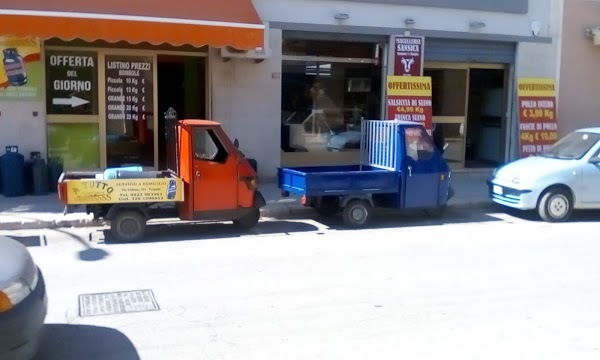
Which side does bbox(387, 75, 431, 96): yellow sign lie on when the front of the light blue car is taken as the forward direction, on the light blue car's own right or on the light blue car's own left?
on the light blue car's own right

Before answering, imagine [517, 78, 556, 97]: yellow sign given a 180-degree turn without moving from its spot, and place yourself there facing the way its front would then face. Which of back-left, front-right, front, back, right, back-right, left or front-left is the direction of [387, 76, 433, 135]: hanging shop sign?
back-left

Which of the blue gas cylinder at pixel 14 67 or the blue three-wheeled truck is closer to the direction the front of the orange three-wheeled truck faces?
the blue three-wheeled truck

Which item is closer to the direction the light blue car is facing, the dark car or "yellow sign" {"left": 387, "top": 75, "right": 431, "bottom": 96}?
the dark car

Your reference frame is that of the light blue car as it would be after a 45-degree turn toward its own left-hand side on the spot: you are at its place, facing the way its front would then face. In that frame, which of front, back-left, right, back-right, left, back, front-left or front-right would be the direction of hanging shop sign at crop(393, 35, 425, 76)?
back-right

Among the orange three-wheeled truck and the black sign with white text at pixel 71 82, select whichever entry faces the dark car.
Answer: the black sign with white text

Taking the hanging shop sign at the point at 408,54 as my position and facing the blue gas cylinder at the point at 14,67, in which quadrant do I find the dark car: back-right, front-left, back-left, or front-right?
front-left

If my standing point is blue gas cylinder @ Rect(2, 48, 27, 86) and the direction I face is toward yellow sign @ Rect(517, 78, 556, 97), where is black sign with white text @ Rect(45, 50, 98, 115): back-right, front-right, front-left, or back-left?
front-left

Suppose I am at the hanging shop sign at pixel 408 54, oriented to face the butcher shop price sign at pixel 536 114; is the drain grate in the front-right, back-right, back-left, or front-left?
back-right

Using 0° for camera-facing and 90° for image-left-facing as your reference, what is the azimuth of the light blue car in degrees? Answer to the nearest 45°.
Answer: approximately 45°

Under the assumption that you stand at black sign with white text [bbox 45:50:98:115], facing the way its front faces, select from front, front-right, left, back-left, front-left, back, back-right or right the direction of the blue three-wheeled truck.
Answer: front-left

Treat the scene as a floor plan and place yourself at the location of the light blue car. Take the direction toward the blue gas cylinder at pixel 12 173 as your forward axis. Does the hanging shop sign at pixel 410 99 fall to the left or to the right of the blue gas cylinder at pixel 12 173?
right

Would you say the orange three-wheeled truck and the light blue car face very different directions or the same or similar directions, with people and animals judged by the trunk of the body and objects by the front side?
very different directions

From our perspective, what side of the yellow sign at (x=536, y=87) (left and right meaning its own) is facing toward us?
front

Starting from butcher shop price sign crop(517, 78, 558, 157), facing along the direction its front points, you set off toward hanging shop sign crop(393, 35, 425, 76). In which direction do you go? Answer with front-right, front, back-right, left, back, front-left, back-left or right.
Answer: front-right

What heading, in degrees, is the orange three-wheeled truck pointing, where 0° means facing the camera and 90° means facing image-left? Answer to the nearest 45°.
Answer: approximately 270°

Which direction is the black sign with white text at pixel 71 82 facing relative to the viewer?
toward the camera

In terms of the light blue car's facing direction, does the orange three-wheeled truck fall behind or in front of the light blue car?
in front

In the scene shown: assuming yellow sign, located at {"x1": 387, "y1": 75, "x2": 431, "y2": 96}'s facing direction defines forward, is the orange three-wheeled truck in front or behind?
in front
